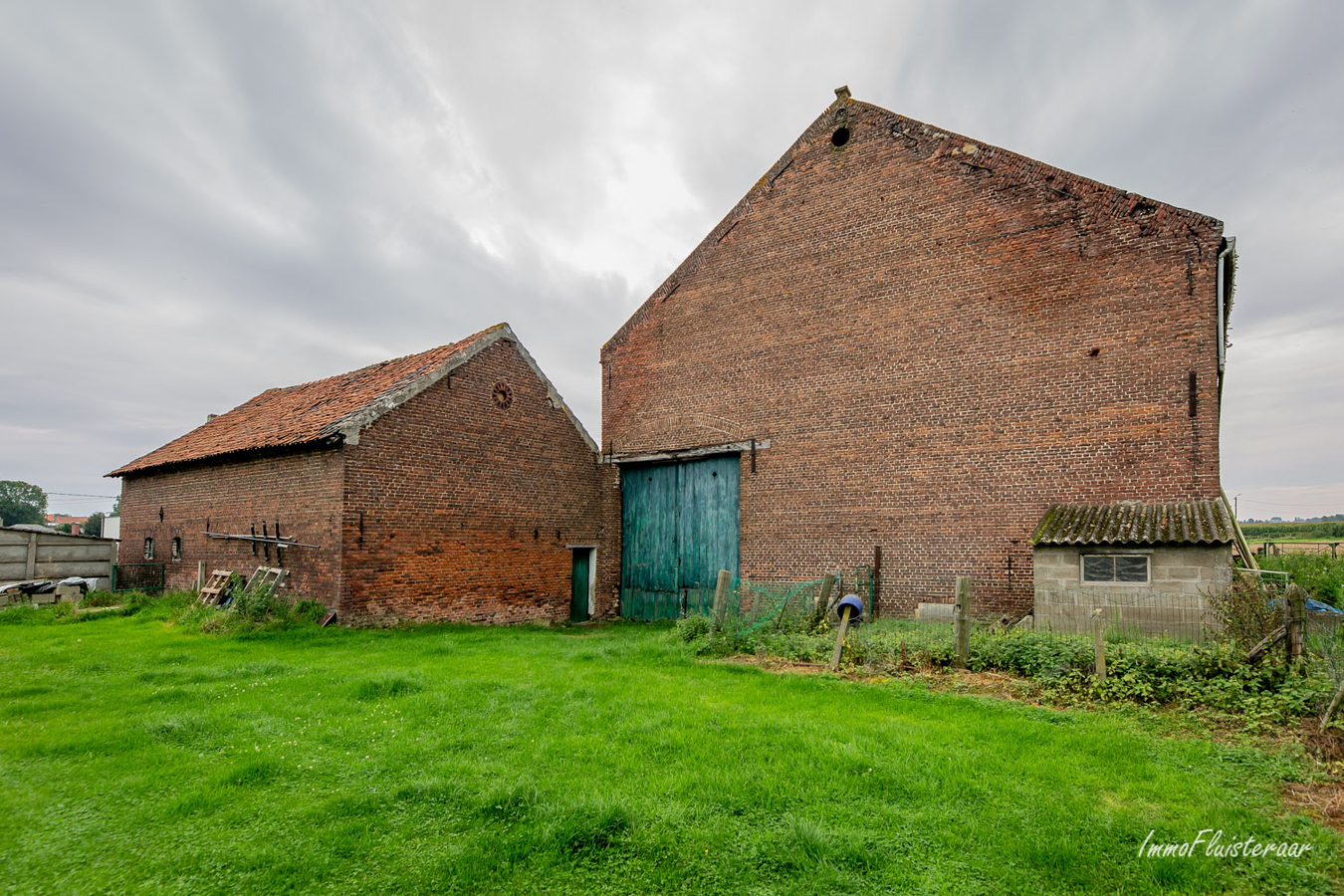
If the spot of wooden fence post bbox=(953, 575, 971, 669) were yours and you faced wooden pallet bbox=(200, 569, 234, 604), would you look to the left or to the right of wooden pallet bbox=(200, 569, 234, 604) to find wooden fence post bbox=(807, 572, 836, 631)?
right

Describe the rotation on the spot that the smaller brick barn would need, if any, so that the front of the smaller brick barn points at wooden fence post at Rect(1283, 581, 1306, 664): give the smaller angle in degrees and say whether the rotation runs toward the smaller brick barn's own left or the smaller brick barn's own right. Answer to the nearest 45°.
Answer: approximately 45° to the smaller brick barn's own left

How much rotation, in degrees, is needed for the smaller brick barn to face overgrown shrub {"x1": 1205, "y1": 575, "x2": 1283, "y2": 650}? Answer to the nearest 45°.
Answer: approximately 45° to its left

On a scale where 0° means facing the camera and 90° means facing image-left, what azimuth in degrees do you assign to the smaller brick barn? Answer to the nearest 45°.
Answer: approximately 0°

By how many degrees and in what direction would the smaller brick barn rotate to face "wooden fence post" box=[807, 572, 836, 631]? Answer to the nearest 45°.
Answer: approximately 45° to its left

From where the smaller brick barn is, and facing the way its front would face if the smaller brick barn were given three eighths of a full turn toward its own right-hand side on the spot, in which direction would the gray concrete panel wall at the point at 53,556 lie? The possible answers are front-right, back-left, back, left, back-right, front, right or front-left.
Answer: front

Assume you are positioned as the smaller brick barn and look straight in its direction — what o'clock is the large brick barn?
The large brick barn is roughly at 10 o'clock from the smaller brick barn.

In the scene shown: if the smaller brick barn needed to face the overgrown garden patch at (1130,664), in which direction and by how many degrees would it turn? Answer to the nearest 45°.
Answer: approximately 45° to its left

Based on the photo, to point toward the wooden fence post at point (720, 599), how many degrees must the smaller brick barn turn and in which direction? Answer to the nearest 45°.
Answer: approximately 45° to its left
